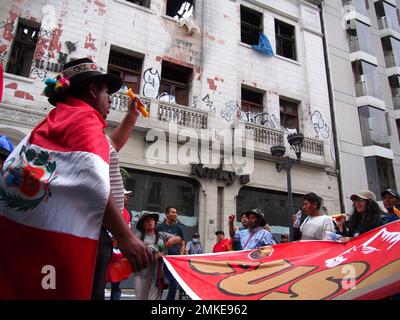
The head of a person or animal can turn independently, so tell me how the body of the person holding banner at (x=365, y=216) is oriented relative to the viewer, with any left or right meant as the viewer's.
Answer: facing the viewer and to the left of the viewer

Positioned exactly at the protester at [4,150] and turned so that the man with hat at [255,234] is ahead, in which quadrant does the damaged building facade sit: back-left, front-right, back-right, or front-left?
front-left

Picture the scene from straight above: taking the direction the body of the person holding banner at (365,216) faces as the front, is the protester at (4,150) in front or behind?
in front

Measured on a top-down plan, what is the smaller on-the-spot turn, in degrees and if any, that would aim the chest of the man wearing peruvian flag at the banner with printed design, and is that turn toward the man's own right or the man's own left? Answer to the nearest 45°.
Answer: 0° — they already face it

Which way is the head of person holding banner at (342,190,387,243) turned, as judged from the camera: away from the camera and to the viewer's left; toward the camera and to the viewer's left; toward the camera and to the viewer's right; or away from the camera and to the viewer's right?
toward the camera and to the viewer's left

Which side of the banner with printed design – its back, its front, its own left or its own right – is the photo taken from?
front

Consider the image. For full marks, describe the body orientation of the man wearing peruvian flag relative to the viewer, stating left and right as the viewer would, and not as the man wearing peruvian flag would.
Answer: facing away from the viewer and to the right of the viewer

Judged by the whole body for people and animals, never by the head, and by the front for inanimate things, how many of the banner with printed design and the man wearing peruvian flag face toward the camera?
1

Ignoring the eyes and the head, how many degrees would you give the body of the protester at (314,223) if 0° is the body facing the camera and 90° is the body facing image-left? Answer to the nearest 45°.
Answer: approximately 45°

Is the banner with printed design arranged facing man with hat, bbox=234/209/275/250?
no

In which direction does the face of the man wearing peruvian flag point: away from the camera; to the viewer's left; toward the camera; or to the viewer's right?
to the viewer's right

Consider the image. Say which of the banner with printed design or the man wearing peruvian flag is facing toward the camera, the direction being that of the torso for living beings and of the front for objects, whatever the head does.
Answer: the banner with printed design

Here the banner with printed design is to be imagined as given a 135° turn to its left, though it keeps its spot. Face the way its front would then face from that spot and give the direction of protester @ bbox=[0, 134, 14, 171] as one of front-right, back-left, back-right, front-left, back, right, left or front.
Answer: back

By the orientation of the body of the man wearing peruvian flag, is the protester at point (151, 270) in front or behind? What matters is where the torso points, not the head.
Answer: in front

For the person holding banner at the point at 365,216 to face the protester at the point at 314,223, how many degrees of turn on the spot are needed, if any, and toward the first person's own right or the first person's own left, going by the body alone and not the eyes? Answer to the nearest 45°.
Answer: approximately 45° to the first person's own right

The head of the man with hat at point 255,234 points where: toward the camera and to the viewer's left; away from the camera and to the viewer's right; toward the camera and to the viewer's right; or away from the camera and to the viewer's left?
toward the camera and to the viewer's left
